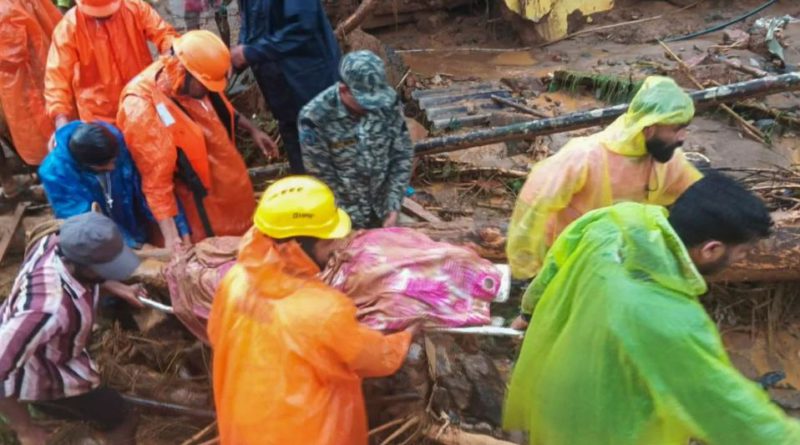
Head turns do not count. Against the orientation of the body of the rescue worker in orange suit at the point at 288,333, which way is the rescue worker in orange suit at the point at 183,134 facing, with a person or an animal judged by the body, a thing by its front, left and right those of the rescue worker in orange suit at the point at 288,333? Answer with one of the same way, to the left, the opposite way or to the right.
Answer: to the right

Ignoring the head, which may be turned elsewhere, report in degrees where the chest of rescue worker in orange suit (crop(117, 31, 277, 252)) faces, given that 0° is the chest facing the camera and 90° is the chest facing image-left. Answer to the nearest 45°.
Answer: approximately 315°

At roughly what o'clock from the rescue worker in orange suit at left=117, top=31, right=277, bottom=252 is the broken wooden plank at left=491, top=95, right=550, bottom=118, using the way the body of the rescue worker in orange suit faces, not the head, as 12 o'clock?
The broken wooden plank is roughly at 9 o'clock from the rescue worker in orange suit.

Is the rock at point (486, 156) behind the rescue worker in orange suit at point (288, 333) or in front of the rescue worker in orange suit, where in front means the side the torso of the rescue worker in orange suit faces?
in front

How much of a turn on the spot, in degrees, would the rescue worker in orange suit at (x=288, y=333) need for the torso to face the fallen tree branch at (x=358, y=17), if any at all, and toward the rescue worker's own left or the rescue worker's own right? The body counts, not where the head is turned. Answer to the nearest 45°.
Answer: approximately 45° to the rescue worker's own left

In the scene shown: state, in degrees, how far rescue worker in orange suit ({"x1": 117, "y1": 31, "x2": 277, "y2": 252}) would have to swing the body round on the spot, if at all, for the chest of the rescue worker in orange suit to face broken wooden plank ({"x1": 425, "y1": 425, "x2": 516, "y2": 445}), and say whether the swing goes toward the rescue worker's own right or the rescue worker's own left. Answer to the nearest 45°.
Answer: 0° — they already face it

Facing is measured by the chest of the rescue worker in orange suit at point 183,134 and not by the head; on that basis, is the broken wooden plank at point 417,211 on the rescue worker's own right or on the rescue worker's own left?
on the rescue worker's own left

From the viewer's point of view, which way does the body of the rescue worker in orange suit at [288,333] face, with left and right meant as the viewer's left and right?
facing away from the viewer and to the right of the viewer

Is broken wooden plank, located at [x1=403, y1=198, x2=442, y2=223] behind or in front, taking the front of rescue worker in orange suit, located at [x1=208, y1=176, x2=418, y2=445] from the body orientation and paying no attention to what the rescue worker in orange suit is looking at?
in front

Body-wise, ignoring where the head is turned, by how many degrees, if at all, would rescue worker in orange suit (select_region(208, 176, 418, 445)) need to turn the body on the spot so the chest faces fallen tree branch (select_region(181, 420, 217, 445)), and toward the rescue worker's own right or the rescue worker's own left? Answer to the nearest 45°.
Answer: approximately 90° to the rescue worker's own left
